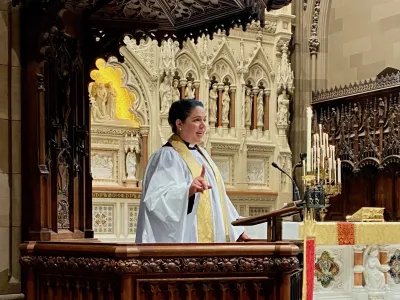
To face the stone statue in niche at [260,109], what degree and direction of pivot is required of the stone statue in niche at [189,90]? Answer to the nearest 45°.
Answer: approximately 135° to its left

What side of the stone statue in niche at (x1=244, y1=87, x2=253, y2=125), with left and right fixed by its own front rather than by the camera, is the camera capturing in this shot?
front

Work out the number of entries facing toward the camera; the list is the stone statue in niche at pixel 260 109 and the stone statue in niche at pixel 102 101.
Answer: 2

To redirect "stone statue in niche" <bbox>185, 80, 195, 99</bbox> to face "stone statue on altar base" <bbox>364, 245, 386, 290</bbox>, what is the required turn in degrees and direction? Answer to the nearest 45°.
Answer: approximately 45° to its left

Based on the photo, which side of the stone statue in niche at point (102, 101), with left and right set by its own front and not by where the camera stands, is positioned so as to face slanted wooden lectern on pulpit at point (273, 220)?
front

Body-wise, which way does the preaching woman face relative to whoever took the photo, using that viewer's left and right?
facing the viewer and to the right of the viewer

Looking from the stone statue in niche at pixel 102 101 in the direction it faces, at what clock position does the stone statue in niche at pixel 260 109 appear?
the stone statue in niche at pixel 260 109 is roughly at 8 o'clock from the stone statue in niche at pixel 102 101.

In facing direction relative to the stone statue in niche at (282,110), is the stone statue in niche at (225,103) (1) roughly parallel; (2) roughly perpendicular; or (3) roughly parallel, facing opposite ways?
roughly parallel

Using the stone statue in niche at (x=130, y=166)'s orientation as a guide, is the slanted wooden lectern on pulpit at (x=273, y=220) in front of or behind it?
in front

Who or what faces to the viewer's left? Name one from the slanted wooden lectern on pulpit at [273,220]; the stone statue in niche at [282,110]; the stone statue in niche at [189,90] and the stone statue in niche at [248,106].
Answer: the slanted wooden lectern on pulpit

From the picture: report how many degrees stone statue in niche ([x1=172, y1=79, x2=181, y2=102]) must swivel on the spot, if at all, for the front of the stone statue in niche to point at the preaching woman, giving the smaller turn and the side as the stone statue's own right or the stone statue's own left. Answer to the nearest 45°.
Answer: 0° — it already faces them

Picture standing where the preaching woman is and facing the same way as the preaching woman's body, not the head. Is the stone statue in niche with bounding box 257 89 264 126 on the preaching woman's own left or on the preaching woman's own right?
on the preaching woman's own left

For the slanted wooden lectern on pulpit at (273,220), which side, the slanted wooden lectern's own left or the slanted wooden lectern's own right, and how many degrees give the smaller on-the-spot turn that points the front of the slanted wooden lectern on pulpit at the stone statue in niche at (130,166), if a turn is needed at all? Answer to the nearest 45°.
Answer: approximately 90° to the slanted wooden lectern's own right

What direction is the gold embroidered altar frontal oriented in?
toward the camera

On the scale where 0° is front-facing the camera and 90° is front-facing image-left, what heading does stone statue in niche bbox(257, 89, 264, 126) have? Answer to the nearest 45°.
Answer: approximately 0°

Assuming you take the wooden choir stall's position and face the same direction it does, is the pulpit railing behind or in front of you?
in front

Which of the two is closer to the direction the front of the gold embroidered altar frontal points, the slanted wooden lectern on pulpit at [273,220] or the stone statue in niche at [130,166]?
the slanted wooden lectern on pulpit

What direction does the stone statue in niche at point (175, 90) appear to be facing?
toward the camera

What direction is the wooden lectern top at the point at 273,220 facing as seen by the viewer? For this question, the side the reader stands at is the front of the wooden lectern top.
to the viewer's left

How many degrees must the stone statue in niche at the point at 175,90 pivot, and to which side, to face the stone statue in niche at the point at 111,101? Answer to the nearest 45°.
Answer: approximately 45° to its right
